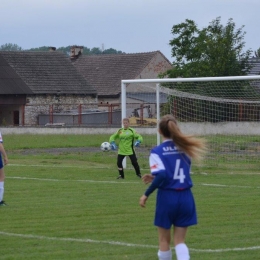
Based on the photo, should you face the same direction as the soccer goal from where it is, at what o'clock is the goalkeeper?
The goalkeeper is roughly at 1 o'clock from the soccer goal.

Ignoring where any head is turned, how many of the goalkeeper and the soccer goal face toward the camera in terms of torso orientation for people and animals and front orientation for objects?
2

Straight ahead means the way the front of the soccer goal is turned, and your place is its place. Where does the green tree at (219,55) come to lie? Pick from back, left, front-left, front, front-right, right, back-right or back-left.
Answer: back

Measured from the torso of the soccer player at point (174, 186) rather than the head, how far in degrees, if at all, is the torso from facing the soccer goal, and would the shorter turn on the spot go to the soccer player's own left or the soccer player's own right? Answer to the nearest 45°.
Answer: approximately 45° to the soccer player's own right

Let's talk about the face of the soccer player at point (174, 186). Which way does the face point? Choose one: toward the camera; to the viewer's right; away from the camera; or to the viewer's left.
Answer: away from the camera

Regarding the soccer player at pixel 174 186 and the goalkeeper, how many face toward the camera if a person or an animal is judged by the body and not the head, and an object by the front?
1

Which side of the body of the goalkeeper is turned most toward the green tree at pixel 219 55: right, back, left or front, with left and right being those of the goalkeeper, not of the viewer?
back

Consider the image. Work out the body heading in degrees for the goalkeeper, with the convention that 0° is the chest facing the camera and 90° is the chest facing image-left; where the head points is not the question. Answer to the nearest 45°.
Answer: approximately 0°

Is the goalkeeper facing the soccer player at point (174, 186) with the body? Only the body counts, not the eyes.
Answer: yes

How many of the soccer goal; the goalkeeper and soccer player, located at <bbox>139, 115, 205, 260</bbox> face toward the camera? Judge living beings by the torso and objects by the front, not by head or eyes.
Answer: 2

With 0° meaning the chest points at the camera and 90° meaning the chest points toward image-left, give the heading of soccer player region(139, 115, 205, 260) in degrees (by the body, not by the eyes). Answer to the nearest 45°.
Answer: approximately 135°
